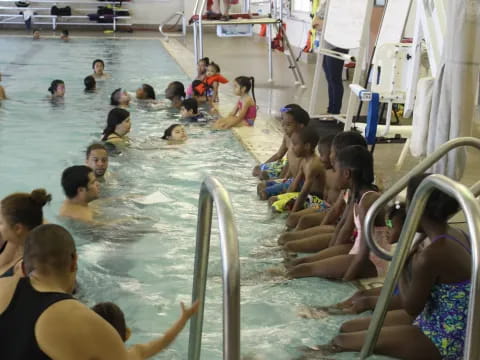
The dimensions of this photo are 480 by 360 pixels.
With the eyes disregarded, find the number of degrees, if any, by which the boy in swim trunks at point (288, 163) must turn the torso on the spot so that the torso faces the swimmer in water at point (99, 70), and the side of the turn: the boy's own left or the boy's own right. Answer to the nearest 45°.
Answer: approximately 45° to the boy's own right

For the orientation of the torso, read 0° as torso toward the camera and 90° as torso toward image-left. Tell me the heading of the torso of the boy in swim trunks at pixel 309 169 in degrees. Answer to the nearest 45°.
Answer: approximately 90°

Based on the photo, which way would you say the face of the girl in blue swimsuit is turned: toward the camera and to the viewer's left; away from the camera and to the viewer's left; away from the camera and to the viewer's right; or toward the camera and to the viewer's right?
away from the camera and to the viewer's left

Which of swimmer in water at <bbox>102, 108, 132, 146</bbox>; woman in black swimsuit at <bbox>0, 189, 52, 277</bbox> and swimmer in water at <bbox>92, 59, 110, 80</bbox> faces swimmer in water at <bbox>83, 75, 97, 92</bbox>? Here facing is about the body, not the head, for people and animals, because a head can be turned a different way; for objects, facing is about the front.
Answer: swimmer in water at <bbox>92, 59, 110, 80</bbox>

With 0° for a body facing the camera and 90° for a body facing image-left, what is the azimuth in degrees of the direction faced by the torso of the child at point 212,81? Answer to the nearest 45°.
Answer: approximately 45°

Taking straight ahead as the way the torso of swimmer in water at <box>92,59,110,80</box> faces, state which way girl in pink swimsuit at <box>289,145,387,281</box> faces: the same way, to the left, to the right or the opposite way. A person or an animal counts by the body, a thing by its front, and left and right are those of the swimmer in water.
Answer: to the right

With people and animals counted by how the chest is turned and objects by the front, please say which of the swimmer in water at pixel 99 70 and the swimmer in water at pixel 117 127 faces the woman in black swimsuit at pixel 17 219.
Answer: the swimmer in water at pixel 99 70

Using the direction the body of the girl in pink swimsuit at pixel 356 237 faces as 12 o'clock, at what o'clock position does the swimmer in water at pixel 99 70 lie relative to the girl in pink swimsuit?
The swimmer in water is roughly at 2 o'clock from the girl in pink swimsuit.

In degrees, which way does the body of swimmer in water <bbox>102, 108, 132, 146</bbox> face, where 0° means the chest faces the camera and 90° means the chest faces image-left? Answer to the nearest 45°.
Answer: approximately 270°

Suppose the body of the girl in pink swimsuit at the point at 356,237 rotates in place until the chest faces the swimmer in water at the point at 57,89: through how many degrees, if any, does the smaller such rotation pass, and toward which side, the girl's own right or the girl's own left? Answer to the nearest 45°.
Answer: approximately 45° to the girl's own right

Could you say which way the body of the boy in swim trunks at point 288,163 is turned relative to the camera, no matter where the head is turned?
to the viewer's left

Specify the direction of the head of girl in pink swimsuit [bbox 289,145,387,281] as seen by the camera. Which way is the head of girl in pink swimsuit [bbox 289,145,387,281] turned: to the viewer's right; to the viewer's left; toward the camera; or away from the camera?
to the viewer's left
